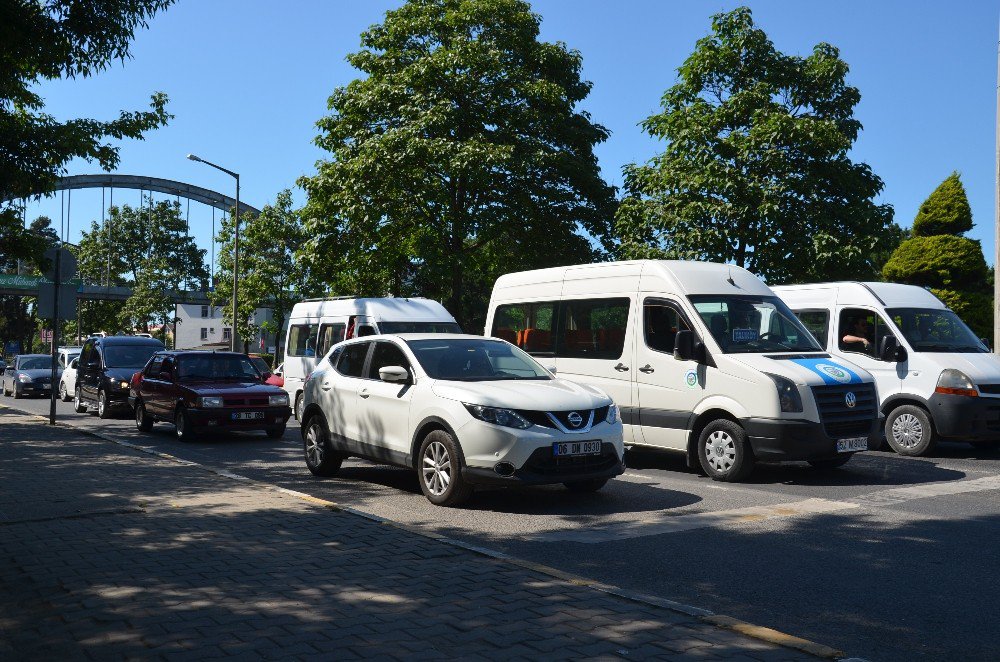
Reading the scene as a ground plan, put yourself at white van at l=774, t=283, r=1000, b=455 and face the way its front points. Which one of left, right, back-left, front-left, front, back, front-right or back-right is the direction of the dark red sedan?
back-right

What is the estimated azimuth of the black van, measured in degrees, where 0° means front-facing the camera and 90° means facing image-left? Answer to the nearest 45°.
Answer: approximately 315°

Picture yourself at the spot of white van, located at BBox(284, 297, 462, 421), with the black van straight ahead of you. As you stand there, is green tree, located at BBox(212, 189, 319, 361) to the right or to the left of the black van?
right

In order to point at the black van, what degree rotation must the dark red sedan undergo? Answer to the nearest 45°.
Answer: approximately 135° to its left

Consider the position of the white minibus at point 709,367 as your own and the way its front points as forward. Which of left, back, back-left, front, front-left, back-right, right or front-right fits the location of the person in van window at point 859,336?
left

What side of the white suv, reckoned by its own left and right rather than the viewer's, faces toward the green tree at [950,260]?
left

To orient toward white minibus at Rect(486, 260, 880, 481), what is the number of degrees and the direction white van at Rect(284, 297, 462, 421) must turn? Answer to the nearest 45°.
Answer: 0° — it already faces it

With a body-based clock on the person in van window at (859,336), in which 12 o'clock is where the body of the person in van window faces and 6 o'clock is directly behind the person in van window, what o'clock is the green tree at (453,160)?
The green tree is roughly at 6 o'clock from the person in van window.

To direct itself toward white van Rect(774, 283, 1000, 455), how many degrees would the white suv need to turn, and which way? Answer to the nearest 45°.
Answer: approximately 90° to its left

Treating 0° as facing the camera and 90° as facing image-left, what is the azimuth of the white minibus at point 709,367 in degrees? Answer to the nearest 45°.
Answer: approximately 315°

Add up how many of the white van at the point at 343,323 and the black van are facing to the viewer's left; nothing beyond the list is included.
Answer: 0

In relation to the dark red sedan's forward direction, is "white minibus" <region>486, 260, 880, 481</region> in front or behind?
in front
